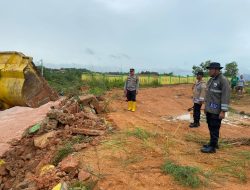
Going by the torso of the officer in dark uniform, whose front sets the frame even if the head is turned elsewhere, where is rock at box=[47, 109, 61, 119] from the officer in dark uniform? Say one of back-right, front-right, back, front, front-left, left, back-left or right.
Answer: front-right

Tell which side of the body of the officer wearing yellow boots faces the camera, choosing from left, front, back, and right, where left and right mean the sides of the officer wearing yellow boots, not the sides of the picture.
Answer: front

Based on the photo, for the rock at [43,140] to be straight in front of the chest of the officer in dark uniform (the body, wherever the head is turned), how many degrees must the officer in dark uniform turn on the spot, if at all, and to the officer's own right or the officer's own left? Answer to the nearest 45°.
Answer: approximately 45° to the officer's own right

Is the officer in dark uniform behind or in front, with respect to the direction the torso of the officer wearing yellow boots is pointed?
in front

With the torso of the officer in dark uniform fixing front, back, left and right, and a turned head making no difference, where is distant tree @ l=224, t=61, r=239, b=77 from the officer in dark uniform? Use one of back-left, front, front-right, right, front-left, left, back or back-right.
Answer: back-right

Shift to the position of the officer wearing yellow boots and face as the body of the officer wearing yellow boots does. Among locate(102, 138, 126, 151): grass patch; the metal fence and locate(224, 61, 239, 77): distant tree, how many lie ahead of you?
1

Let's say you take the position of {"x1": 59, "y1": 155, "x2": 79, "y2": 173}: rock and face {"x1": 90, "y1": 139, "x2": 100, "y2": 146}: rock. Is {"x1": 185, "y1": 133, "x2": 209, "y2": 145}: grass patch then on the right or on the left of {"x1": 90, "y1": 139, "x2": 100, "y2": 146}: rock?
right

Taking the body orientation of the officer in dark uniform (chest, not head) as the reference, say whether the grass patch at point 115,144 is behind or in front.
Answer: in front

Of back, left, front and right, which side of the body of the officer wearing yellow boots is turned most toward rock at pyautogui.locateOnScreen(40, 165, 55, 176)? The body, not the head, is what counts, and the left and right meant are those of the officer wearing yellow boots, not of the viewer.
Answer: front

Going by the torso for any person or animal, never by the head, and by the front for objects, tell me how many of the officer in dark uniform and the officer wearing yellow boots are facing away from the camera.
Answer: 0

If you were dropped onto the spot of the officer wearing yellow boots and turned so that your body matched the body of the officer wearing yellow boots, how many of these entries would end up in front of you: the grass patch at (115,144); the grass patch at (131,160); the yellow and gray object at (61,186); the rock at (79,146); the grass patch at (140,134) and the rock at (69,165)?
6

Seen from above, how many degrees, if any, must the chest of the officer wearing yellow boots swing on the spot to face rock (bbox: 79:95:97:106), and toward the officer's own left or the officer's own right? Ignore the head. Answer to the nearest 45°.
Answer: approximately 45° to the officer's own right

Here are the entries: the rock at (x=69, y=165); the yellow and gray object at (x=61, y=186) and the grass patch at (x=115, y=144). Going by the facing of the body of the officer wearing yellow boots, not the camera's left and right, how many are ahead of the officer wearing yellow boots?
3

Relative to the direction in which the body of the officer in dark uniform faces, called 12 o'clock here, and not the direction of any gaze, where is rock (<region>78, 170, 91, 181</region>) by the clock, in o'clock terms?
The rock is roughly at 12 o'clock from the officer in dark uniform.

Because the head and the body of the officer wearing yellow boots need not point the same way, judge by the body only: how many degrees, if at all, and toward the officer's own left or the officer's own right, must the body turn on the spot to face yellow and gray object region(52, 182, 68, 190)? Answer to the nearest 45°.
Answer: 0° — they already face it

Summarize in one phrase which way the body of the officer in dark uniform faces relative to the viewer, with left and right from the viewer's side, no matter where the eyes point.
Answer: facing the viewer and to the left of the viewer
